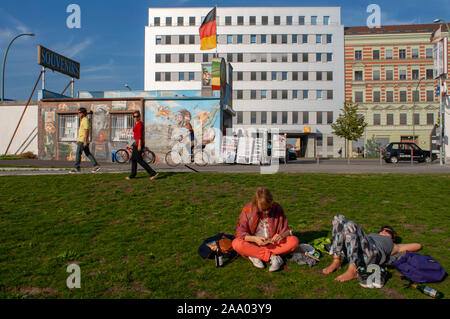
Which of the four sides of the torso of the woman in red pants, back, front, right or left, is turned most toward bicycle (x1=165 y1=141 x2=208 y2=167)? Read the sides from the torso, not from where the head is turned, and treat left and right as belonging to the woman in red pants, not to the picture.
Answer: back

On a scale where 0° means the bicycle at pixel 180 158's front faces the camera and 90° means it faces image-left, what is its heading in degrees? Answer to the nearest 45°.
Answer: approximately 90°

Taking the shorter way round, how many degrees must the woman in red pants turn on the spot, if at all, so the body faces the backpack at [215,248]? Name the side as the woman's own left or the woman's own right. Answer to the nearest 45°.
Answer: approximately 90° to the woman's own right

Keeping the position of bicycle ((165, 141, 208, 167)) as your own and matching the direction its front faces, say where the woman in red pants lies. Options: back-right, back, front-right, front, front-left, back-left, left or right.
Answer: left

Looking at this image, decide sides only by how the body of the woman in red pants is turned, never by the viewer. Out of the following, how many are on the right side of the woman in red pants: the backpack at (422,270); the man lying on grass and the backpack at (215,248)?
1

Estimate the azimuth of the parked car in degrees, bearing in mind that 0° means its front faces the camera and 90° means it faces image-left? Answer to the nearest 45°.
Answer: approximately 270°

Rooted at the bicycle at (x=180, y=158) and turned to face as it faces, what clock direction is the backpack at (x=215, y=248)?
The backpack is roughly at 9 o'clock from the bicycle.

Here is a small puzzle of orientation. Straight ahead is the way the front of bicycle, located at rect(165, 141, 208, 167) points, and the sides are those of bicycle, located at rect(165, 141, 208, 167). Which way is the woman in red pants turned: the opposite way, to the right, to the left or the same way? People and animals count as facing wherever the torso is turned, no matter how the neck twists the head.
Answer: to the left

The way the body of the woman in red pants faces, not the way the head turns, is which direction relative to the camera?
toward the camera

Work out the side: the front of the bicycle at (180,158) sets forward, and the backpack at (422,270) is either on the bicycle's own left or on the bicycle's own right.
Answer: on the bicycle's own left

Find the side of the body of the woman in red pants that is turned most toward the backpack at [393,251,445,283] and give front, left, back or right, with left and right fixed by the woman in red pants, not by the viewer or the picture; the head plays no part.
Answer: left

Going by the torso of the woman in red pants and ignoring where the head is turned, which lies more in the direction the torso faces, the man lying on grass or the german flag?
the man lying on grass
